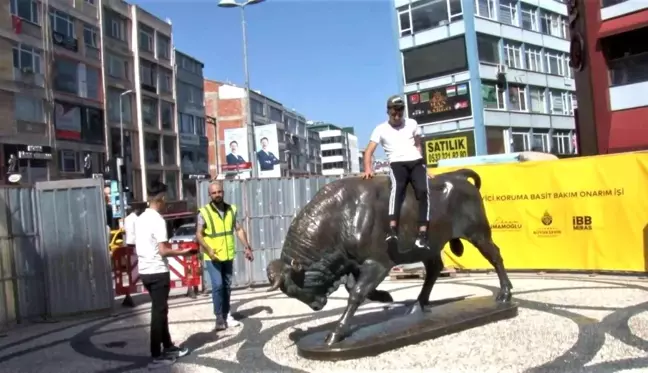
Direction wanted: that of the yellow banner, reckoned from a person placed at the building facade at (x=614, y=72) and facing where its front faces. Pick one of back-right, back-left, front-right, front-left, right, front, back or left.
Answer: front-left

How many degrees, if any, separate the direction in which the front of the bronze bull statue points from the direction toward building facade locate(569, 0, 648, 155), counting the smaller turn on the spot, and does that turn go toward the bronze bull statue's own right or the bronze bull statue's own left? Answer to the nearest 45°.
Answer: approximately 180°

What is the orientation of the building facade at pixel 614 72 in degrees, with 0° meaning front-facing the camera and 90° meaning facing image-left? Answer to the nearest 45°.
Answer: approximately 45°

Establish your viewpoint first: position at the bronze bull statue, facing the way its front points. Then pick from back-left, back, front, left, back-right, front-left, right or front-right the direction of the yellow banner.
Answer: back

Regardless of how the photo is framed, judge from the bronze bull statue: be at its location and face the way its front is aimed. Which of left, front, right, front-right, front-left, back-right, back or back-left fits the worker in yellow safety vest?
right

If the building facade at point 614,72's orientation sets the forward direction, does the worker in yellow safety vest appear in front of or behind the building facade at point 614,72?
in front

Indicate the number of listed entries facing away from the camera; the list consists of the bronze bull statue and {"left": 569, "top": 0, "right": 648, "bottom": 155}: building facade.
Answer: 0

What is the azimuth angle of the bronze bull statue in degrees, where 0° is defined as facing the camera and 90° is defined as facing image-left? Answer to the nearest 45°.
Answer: approximately 45°

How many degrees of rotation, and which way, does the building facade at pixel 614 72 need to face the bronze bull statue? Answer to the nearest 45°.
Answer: approximately 45° to its left
